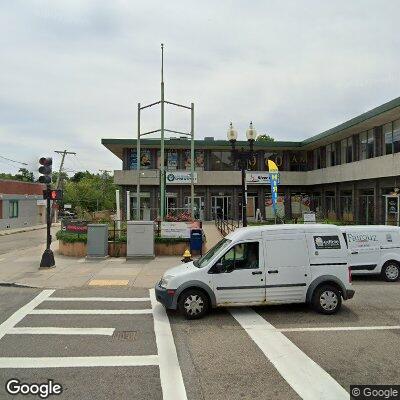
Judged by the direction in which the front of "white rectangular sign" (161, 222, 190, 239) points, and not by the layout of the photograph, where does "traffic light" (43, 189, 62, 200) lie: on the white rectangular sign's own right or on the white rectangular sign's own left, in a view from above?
on the white rectangular sign's own right

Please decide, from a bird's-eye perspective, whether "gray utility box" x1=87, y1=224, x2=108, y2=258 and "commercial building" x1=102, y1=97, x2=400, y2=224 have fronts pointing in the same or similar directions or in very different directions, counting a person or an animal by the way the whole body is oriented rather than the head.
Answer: same or similar directions

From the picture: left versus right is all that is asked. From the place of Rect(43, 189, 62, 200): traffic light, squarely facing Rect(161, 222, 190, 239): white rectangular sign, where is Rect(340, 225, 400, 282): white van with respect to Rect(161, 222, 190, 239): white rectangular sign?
right

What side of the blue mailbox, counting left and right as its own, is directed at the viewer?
front

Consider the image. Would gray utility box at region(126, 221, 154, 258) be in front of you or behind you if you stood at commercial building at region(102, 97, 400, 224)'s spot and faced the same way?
in front

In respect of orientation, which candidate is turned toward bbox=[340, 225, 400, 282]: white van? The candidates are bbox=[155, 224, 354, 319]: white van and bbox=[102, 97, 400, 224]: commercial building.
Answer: the commercial building

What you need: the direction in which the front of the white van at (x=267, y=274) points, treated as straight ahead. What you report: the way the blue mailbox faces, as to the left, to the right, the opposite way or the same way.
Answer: to the left

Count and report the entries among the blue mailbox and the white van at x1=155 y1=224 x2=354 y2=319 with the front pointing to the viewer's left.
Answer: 1

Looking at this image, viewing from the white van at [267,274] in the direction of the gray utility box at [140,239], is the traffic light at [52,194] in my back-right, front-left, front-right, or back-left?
front-left

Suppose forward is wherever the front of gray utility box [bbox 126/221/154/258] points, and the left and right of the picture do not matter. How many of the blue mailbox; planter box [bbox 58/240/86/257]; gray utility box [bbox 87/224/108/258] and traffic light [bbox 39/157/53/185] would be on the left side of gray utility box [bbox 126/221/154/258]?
1

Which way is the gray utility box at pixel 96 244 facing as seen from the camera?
toward the camera

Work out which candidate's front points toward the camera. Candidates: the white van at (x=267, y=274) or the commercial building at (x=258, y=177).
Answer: the commercial building

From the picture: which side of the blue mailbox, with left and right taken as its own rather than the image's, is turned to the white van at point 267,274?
front

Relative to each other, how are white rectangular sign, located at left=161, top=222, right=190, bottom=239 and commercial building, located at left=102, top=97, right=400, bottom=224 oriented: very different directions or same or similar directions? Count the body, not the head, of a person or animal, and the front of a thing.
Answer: same or similar directions

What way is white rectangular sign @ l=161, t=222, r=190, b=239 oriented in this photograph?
toward the camera

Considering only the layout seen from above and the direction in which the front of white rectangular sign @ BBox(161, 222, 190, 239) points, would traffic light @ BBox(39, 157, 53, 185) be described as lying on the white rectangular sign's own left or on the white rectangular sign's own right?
on the white rectangular sign's own right

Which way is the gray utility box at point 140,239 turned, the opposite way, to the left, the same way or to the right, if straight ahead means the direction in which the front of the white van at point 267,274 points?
to the left

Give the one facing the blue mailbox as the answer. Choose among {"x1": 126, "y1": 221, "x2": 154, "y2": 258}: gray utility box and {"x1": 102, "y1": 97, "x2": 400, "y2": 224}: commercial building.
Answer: the commercial building

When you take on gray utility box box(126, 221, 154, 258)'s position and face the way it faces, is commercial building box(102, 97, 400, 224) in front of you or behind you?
behind
